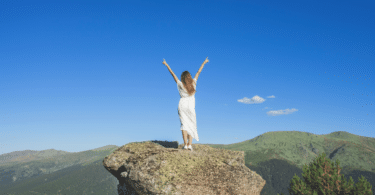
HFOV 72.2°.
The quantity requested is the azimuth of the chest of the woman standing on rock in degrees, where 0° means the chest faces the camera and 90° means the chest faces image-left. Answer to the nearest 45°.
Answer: approximately 180°
